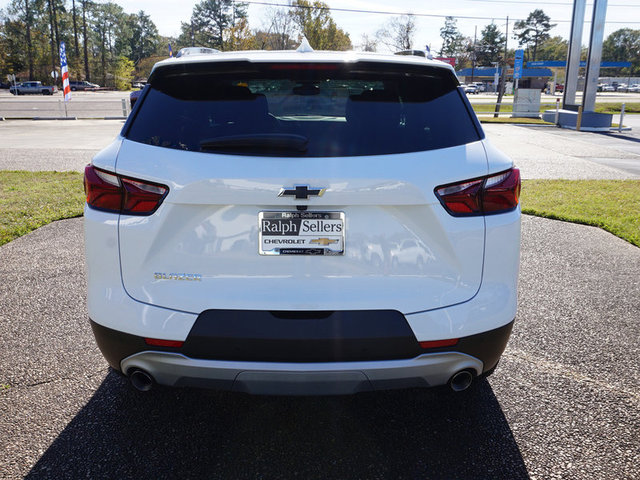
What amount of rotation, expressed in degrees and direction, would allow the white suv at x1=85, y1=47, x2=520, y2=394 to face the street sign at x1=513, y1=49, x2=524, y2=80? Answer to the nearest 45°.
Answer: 0° — it already faces it

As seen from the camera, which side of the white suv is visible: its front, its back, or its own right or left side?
back
